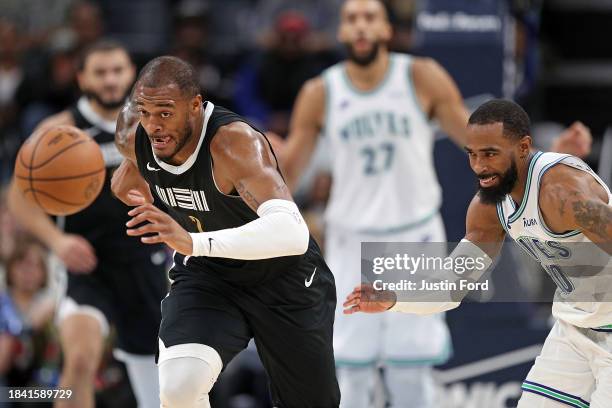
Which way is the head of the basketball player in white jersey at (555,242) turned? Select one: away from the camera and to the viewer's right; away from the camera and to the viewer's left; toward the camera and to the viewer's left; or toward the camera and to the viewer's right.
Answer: toward the camera and to the viewer's left

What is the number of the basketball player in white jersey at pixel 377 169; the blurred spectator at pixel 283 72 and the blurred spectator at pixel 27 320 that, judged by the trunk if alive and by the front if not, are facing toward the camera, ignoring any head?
3

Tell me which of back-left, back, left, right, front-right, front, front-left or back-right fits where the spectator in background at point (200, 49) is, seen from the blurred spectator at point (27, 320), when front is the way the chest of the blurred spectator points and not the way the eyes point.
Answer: back-left

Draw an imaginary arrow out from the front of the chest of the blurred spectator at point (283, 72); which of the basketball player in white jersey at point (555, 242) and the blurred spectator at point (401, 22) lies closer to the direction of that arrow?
the basketball player in white jersey

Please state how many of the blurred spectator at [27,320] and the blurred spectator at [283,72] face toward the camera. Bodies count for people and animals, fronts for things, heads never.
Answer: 2

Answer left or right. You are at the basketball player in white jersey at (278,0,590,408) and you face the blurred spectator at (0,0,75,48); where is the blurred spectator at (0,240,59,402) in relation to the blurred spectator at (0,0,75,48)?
left

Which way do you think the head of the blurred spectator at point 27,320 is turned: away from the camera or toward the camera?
toward the camera

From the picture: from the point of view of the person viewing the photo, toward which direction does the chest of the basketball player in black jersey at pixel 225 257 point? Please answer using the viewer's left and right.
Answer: facing the viewer and to the left of the viewer

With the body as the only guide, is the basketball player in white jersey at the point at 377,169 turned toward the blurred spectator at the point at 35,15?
no

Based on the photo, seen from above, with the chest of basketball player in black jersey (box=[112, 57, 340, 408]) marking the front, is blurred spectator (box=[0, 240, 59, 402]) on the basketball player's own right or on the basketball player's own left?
on the basketball player's own right

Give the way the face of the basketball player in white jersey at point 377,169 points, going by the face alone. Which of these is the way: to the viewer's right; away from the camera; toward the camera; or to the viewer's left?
toward the camera

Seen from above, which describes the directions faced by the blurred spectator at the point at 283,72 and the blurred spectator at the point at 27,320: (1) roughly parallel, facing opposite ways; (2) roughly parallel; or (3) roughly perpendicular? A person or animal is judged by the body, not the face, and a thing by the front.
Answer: roughly parallel

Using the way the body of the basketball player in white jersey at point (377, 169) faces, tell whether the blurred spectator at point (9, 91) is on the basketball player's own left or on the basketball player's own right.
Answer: on the basketball player's own right

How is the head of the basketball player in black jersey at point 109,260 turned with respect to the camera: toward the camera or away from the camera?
toward the camera

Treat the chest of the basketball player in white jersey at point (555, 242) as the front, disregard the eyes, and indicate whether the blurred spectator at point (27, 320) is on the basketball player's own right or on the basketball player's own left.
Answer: on the basketball player's own right

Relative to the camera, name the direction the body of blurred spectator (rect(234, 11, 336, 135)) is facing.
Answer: toward the camera

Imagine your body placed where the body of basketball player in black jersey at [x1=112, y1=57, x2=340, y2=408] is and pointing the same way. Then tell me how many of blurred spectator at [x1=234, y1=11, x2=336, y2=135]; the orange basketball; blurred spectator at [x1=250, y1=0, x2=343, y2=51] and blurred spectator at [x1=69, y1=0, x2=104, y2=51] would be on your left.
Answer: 0

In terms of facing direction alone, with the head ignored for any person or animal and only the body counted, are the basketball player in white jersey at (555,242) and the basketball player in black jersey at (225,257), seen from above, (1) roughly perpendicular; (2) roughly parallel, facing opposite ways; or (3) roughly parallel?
roughly parallel

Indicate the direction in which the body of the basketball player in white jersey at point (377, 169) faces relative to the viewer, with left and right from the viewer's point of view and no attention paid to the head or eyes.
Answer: facing the viewer

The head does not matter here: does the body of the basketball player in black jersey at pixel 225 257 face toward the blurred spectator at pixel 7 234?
no
